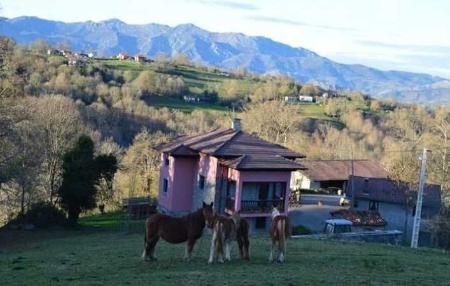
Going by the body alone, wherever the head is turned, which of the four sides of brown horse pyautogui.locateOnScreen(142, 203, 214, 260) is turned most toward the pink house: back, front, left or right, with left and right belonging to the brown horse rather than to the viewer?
left

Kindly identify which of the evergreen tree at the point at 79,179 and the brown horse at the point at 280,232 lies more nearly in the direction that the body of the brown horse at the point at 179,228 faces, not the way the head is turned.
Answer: the brown horse at the point at 280,232

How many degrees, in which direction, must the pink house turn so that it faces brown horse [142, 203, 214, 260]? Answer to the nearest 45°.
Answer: approximately 45° to its right

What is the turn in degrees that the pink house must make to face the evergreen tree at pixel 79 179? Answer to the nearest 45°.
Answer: approximately 135° to its right

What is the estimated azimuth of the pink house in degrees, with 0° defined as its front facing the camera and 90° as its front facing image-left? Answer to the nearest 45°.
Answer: approximately 315°

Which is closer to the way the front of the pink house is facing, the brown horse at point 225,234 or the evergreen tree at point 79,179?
the brown horse

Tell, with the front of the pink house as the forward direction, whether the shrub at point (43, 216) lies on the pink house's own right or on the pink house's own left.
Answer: on the pink house's own right

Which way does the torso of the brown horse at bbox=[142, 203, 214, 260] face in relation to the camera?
to the viewer's right
